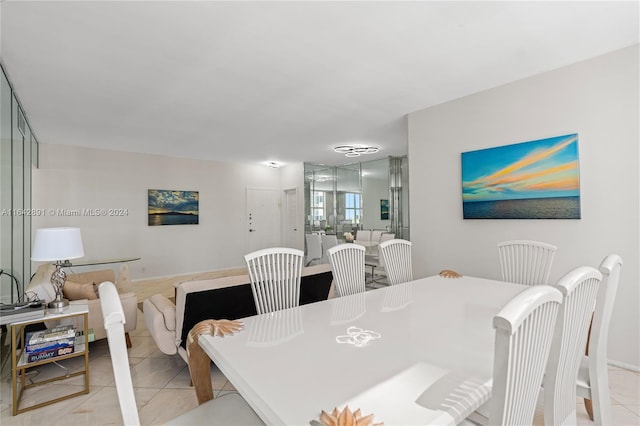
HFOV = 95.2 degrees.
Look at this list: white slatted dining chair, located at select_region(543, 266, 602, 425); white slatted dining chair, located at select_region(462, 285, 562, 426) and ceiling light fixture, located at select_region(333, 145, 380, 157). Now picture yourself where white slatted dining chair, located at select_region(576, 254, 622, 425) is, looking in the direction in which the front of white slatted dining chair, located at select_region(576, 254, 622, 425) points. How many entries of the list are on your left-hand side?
2

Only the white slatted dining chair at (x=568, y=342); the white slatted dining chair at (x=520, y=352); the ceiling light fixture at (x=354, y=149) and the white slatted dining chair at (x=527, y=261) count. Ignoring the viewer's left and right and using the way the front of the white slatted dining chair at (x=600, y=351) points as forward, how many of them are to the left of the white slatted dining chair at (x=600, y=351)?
2

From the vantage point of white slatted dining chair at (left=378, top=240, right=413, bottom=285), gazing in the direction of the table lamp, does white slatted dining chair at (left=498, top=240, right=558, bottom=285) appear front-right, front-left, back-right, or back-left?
back-left

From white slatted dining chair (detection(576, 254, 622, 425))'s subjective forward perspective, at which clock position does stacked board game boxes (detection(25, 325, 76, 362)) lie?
The stacked board game boxes is roughly at 11 o'clock from the white slatted dining chair.

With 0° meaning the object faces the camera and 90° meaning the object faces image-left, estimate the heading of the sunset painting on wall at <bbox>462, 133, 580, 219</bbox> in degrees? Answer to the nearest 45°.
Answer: approximately 45°

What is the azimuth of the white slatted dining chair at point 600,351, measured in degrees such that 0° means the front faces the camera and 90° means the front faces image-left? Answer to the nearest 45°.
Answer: approximately 90°

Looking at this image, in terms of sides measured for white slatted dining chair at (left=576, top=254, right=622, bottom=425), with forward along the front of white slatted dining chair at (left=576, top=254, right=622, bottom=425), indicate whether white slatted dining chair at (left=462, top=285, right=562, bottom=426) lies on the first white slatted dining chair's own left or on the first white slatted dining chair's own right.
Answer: on the first white slatted dining chair's own left

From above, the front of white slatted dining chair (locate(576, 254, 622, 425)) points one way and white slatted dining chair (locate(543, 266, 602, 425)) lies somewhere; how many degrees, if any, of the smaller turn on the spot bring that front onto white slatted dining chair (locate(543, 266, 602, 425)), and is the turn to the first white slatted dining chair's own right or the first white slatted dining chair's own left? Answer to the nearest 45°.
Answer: approximately 90° to the first white slatted dining chair's own left

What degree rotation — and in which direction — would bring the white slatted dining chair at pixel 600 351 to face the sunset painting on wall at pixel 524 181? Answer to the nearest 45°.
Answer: approximately 90° to its right
